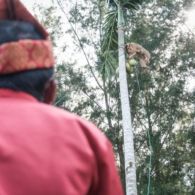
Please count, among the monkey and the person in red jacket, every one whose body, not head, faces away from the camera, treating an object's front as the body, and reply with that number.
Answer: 1

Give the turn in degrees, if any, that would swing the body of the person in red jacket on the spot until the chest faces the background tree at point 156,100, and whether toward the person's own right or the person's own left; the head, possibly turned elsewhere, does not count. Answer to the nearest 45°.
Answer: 0° — they already face it

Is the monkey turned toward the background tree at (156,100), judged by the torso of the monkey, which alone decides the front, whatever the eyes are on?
no

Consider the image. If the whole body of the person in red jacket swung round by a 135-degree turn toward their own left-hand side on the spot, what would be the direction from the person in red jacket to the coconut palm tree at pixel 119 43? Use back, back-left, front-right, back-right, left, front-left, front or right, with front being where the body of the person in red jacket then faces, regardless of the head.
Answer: back-right

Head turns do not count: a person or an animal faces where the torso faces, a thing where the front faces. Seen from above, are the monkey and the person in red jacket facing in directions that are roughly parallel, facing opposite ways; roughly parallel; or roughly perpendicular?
roughly perpendicular

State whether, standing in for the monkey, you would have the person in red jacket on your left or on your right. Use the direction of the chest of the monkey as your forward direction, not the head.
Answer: on your left

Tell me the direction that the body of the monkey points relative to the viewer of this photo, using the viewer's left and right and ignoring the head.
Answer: facing to the left of the viewer

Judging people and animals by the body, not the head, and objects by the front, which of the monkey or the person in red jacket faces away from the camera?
the person in red jacket

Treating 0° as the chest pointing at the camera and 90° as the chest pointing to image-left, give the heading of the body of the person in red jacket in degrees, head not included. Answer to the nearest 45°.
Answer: approximately 180°

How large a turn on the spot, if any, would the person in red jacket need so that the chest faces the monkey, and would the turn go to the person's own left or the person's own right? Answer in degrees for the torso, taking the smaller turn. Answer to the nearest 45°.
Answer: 0° — they already face it
